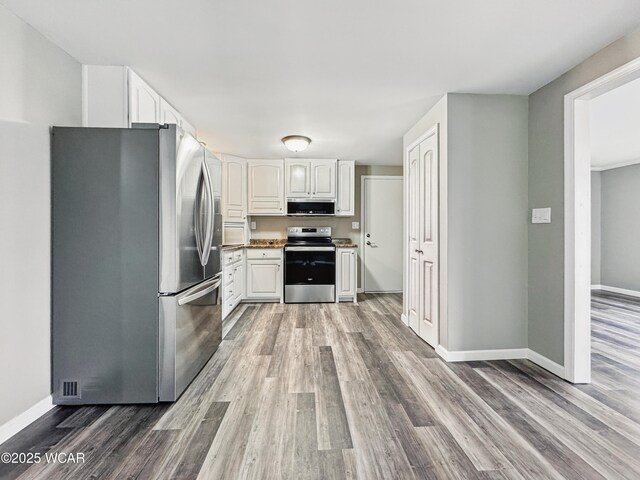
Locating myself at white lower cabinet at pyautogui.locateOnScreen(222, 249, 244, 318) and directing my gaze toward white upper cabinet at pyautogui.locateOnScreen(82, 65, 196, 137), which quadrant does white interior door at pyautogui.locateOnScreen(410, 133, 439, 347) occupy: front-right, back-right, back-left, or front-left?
front-left

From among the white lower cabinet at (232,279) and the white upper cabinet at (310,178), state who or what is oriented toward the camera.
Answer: the white upper cabinet

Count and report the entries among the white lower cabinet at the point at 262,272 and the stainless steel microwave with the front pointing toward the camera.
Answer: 2

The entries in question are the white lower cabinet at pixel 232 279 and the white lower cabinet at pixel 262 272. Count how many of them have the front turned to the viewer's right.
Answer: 1

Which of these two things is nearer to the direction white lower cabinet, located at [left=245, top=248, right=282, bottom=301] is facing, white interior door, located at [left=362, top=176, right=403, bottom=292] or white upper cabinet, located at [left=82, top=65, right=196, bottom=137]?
the white upper cabinet

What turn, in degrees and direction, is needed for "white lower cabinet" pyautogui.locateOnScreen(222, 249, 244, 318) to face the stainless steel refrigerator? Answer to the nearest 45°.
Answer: approximately 90° to its right

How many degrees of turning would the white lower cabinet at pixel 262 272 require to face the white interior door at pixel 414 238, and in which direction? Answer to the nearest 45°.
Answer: approximately 45° to its left

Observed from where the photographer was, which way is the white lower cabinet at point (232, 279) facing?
facing to the right of the viewer

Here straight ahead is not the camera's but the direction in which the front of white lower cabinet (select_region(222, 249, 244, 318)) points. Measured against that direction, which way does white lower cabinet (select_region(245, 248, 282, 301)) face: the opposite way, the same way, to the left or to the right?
to the right

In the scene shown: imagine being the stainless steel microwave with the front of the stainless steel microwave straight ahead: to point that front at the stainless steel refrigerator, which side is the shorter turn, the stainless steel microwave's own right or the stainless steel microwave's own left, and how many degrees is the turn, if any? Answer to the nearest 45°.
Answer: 0° — it already faces it

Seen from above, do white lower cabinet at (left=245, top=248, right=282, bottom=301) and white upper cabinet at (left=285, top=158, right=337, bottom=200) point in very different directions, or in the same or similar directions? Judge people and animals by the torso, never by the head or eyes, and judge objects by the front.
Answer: same or similar directions

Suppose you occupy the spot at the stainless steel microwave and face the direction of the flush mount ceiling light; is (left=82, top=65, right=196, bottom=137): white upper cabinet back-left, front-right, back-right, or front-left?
front-right

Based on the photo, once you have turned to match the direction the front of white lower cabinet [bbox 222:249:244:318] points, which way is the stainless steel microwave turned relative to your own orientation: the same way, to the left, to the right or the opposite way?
to the right

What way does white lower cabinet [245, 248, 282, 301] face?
toward the camera

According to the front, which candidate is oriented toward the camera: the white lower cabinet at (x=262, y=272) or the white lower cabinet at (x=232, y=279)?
the white lower cabinet at (x=262, y=272)

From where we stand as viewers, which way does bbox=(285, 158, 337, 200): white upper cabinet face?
facing the viewer
